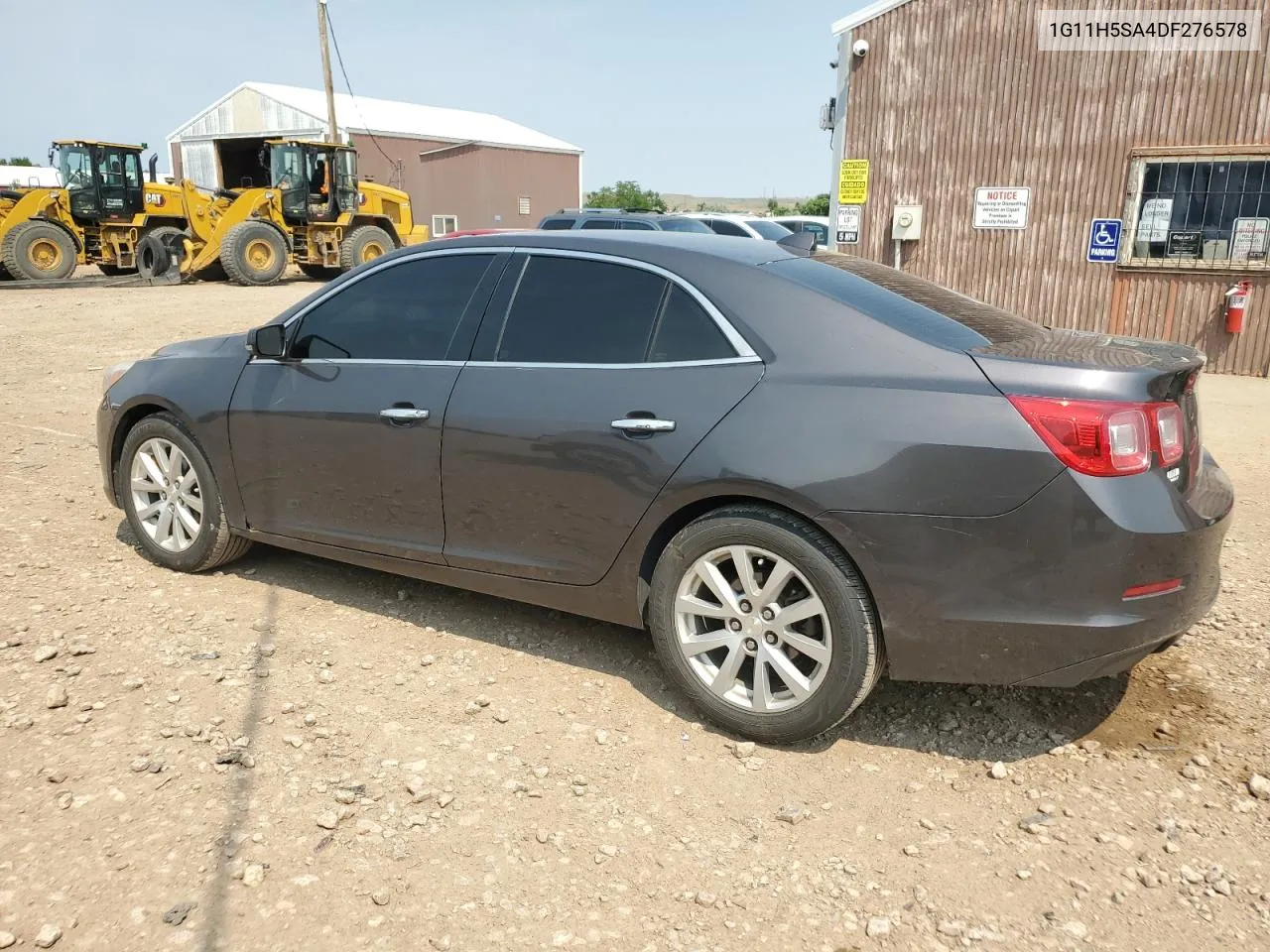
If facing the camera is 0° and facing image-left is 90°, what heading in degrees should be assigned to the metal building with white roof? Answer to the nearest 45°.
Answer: approximately 45°

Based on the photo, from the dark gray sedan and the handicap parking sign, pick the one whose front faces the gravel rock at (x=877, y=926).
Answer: the handicap parking sign

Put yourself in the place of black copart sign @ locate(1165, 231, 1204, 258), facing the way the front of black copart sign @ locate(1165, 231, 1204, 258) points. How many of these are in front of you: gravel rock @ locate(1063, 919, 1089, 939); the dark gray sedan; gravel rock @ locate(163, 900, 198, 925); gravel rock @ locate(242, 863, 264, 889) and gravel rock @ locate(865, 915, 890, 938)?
5

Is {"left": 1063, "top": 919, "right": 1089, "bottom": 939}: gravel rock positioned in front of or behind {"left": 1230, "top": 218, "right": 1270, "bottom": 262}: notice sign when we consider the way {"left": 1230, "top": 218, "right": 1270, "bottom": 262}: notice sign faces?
in front

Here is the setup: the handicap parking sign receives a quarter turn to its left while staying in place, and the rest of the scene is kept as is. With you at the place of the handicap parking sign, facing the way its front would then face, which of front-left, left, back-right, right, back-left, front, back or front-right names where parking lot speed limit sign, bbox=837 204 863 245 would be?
back

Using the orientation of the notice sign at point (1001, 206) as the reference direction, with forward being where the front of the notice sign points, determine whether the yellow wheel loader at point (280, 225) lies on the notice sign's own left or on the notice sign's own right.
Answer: on the notice sign's own right

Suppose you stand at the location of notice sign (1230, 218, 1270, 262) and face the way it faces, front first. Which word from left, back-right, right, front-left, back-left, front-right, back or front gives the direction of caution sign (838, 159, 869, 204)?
right

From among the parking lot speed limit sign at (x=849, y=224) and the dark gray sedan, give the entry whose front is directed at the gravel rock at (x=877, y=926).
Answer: the parking lot speed limit sign

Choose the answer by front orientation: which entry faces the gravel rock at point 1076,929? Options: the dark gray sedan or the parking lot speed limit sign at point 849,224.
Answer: the parking lot speed limit sign

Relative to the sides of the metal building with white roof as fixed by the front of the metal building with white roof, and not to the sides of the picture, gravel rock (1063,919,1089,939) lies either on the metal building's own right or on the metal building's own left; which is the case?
on the metal building's own left

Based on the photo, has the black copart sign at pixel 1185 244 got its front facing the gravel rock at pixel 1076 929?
yes

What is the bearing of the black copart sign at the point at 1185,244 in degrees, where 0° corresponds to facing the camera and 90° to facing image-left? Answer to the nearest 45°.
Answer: approximately 0°

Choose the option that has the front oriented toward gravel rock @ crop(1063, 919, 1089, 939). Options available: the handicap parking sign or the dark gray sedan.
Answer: the handicap parking sign

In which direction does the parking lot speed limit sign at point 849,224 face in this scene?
toward the camera

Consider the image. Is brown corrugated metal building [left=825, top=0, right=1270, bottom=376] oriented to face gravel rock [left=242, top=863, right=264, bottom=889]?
yes
